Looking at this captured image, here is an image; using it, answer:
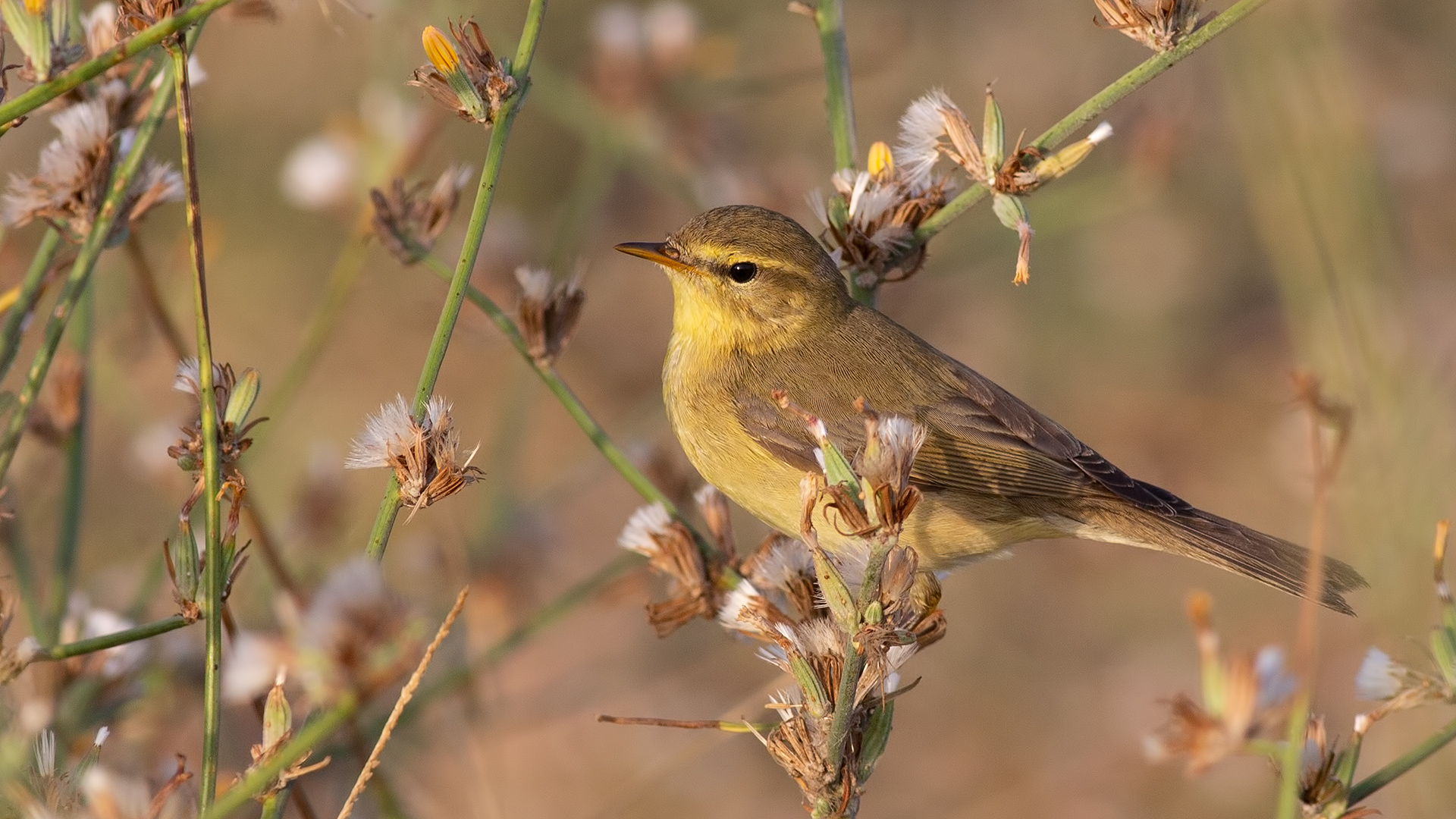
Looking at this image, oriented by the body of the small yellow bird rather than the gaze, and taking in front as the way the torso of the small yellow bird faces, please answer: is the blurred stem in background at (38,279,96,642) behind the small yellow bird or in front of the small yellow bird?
in front

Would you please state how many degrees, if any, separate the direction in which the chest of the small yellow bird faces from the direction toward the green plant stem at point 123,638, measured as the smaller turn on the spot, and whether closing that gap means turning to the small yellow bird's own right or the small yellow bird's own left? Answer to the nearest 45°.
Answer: approximately 45° to the small yellow bird's own left

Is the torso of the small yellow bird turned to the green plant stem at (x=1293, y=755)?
no

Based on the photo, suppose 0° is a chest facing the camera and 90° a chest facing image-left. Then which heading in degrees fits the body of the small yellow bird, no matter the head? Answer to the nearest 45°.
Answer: approximately 90°

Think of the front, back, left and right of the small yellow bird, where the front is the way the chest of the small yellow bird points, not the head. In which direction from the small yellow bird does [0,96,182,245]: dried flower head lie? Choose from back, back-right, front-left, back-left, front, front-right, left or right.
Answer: front-left

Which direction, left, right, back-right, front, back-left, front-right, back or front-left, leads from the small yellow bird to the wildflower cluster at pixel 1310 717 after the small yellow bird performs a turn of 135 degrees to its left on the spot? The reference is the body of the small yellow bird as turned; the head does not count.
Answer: front

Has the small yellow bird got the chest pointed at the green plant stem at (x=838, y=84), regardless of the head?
no

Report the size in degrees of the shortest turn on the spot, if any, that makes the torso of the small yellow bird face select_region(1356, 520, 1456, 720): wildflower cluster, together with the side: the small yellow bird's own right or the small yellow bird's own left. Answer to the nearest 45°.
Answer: approximately 135° to the small yellow bird's own left

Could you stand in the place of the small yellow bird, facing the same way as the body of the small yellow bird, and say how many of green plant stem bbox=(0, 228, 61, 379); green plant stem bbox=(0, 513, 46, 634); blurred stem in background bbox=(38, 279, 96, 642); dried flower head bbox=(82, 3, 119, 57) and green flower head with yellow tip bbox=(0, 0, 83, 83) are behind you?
0

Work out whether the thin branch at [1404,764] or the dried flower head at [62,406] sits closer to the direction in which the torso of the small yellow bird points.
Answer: the dried flower head

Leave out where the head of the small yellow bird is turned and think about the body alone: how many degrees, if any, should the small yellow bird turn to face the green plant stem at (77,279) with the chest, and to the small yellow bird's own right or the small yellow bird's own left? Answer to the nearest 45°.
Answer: approximately 45° to the small yellow bird's own left

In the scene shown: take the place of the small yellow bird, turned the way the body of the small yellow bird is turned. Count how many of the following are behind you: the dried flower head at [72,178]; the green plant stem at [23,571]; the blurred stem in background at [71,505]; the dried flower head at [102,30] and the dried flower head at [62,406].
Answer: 0

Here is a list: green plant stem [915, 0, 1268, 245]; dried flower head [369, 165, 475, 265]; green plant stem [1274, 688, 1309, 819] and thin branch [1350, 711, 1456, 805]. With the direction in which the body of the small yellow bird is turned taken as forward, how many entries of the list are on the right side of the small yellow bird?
1

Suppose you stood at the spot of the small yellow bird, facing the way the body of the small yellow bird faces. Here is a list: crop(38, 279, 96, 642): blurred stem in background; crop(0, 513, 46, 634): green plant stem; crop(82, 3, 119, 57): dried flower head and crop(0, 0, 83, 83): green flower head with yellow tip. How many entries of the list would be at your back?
0

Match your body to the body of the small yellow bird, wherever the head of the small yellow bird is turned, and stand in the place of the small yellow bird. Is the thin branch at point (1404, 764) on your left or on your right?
on your left

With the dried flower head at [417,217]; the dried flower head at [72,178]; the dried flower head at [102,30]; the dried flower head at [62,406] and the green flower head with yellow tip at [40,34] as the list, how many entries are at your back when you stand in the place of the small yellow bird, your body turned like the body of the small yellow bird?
0
